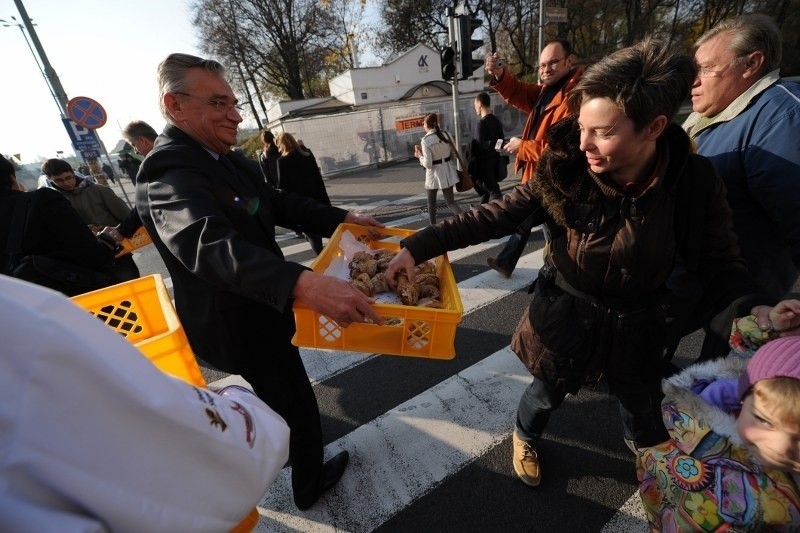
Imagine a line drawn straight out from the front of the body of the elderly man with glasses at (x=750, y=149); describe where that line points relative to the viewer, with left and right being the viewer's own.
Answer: facing to the left of the viewer

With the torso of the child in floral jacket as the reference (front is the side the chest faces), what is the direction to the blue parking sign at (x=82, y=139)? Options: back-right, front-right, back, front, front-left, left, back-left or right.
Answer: back-right

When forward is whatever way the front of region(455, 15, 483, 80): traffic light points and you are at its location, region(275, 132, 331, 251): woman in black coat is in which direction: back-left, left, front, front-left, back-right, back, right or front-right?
back-right

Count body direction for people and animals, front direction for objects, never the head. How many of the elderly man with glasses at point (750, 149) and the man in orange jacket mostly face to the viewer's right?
0

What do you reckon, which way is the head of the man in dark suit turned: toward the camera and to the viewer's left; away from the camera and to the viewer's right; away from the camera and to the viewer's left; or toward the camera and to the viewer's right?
toward the camera and to the viewer's right

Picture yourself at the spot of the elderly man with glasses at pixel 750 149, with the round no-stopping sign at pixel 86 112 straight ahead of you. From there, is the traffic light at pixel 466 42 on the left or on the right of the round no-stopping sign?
right

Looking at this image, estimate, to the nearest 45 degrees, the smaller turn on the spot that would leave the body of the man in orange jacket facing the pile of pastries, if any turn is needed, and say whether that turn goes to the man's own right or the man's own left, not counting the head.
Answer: approximately 45° to the man's own left

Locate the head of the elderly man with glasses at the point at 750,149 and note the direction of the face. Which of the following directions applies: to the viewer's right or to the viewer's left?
to the viewer's left

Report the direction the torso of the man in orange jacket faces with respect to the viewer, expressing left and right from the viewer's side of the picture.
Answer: facing the viewer and to the left of the viewer

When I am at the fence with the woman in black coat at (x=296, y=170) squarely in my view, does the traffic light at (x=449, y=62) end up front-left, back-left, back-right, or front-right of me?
front-left

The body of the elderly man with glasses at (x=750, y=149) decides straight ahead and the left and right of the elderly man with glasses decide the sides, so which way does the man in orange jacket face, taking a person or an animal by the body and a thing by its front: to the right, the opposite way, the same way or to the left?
to the left
